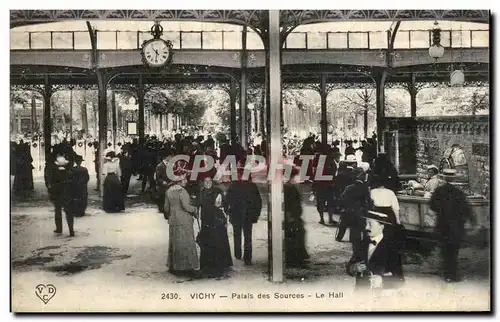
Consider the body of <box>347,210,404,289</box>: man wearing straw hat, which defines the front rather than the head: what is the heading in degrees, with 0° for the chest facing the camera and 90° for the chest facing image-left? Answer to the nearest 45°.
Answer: approximately 45°

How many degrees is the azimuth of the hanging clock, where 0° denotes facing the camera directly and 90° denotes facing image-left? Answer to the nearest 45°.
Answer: approximately 0°

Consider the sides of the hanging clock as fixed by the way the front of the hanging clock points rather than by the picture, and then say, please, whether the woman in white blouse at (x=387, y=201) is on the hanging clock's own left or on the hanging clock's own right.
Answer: on the hanging clock's own left
